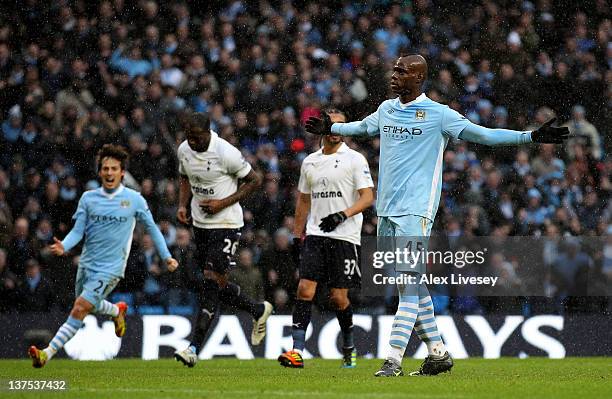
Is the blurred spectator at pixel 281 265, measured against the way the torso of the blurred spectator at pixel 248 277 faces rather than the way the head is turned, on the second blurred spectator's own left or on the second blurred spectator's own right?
on the second blurred spectator's own left

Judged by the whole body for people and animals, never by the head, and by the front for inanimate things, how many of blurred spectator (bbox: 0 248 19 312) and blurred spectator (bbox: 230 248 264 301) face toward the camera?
2

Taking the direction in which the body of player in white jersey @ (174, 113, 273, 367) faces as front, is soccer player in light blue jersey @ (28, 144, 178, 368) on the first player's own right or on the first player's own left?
on the first player's own right

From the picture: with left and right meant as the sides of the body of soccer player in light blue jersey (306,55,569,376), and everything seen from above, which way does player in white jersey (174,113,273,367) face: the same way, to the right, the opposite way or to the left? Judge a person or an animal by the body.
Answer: the same way

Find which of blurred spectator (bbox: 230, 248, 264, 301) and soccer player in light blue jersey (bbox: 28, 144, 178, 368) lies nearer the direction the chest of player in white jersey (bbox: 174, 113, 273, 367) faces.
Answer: the soccer player in light blue jersey

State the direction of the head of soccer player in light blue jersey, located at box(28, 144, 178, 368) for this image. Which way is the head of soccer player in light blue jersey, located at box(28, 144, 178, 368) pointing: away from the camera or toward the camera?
toward the camera

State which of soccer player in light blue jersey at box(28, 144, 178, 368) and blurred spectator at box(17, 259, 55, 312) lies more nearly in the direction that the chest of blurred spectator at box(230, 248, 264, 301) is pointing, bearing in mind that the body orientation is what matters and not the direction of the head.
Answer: the soccer player in light blue jersey

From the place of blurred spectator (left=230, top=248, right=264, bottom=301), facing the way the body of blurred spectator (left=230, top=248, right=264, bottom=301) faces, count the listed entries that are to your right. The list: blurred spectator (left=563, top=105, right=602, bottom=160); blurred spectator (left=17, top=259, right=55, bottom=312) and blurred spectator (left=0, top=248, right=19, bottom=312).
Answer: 2

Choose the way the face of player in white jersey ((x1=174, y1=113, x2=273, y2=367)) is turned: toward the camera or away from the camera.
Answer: toward the camera

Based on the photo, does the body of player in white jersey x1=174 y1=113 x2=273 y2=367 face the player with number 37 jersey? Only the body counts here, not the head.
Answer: no

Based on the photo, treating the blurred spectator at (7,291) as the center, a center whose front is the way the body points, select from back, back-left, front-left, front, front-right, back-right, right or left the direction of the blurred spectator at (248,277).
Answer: left

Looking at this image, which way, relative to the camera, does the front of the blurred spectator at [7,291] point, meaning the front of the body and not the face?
toward the camera

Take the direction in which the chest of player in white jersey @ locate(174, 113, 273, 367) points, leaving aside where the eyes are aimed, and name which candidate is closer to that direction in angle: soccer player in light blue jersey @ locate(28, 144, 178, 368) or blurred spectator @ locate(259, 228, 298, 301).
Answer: the soccer player in light blue jersey

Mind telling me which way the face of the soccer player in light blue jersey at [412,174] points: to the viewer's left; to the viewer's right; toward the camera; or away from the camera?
to the viewer's left

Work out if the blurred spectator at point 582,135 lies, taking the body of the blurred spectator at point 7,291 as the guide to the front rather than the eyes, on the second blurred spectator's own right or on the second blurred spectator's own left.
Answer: on the second blurred spectator's own left

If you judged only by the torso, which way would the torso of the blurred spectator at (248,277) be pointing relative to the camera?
toward the camera

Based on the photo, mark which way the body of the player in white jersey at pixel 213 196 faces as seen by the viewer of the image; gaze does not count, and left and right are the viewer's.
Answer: facing the viewer and to the left of the viewer
